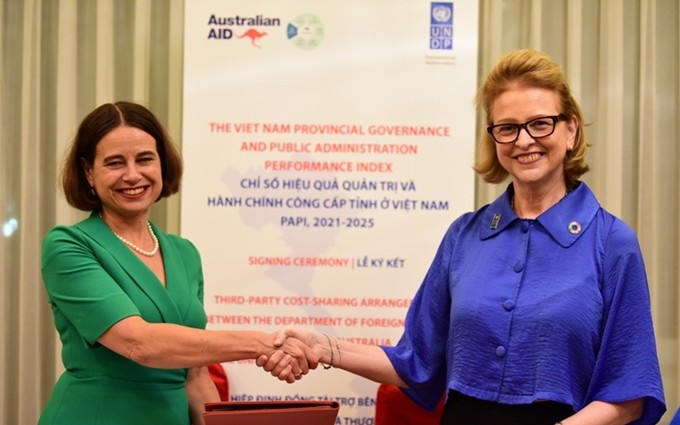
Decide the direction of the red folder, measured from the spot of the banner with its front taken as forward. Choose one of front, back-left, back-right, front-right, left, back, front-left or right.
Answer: front

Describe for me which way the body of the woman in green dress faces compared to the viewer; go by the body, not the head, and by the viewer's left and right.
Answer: facing the viewer and to the right of the viewer

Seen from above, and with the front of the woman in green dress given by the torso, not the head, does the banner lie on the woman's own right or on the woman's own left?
on the woman's own left

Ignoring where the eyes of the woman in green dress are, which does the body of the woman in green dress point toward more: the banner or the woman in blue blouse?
the woman in blue blouse

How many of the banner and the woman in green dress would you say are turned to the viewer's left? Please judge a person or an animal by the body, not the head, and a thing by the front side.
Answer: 0

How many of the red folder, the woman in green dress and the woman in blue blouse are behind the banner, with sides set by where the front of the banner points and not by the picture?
0

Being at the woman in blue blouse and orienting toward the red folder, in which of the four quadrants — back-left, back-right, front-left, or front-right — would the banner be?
front-right

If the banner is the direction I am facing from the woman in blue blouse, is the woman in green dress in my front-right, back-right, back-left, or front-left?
front-left

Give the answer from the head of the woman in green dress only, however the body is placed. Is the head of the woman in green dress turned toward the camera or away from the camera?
toward the camera

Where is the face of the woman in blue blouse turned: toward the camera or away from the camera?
toward the camera

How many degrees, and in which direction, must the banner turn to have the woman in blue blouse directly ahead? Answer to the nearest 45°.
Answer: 0° — it already faces them

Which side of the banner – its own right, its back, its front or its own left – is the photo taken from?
front
